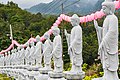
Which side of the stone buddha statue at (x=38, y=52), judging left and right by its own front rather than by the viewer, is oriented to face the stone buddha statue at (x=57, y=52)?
left

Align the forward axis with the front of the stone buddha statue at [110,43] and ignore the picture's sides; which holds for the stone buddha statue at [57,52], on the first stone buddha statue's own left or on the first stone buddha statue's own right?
on the first stone buddha statue's own right

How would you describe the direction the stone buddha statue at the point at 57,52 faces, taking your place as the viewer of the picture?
facing to the left of the viewer

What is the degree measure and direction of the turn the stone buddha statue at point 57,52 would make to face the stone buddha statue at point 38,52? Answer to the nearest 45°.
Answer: approximately 90° to its right

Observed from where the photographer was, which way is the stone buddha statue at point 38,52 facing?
facing to the left of the viewer
